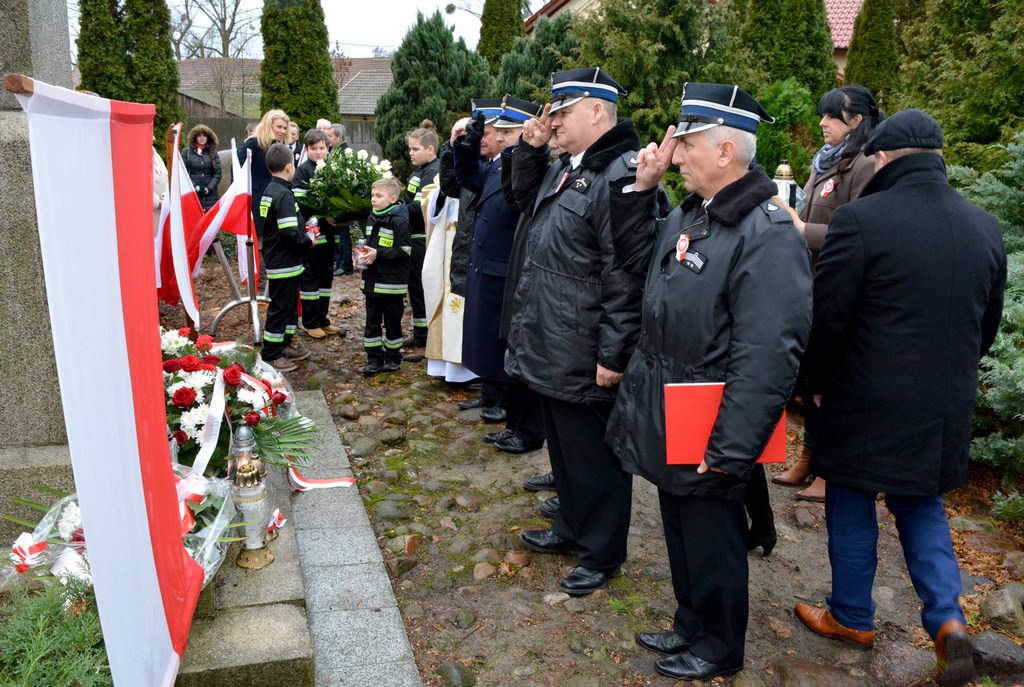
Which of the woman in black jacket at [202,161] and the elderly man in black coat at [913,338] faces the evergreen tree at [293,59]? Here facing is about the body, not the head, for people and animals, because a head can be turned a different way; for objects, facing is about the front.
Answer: the elderly man in black coat

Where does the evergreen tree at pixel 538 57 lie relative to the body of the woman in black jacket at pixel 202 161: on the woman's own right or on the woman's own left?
on the woman's own left

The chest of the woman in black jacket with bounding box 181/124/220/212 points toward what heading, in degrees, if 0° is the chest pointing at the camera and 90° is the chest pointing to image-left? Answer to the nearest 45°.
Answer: approximately 0°

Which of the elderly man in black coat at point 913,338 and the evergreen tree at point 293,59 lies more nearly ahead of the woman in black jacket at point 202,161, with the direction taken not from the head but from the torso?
the elderly man in black coat

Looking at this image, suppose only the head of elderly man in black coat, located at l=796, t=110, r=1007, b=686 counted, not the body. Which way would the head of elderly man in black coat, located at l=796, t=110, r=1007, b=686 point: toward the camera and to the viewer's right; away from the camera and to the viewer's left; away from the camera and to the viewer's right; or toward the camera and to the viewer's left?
away from the camera and to the viewer's left

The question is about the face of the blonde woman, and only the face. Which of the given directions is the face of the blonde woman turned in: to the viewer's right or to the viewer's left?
to the viewer's right

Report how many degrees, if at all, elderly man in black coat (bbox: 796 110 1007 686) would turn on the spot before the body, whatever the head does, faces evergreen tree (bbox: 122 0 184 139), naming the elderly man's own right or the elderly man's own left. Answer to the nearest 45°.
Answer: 0° — they already face it

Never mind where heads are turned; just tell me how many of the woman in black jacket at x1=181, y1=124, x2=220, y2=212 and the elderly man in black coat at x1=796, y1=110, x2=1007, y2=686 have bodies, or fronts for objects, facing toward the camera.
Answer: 1

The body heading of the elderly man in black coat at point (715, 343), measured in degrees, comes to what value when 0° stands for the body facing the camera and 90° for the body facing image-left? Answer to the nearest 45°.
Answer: approximately 90°

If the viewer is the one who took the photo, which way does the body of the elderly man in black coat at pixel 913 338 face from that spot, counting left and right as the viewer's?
facing away from the viewer and to the left of the viewer

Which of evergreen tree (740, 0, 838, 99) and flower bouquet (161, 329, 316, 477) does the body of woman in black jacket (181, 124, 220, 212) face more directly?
the flower bouquet
